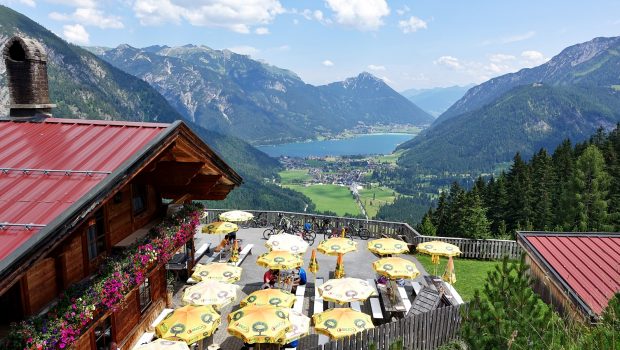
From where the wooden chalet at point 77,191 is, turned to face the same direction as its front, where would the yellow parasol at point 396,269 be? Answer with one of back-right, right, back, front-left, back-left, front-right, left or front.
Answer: front-left

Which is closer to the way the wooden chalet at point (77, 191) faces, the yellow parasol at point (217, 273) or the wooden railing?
the wooden railing

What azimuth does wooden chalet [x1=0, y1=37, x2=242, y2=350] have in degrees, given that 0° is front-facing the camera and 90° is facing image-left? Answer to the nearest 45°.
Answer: approximately 315°

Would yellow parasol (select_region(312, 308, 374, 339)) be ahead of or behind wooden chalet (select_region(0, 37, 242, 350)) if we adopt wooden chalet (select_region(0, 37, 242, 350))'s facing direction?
ahead
